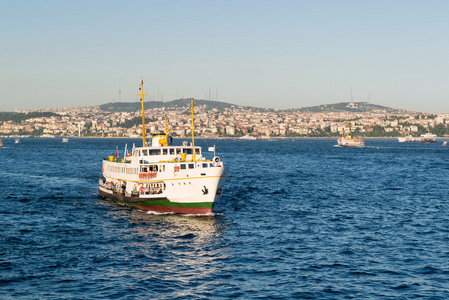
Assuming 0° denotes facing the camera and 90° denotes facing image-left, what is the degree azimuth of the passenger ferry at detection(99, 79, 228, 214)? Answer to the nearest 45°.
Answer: approximately 315°
